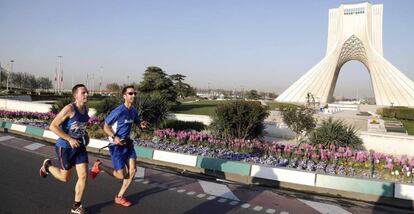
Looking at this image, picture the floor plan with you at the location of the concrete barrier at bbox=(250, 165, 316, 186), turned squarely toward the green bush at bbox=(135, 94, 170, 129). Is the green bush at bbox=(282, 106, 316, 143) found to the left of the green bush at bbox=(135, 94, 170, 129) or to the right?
right

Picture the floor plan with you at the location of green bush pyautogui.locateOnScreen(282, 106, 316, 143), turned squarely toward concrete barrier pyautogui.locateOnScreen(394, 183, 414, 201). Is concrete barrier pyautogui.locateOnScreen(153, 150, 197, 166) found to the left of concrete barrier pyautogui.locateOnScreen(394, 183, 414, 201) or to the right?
right

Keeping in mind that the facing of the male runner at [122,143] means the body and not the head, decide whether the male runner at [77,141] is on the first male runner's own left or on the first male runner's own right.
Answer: on the first male runner's own right

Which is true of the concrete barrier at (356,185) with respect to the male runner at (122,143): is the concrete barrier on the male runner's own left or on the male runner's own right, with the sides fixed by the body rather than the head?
on the male runner's own left
